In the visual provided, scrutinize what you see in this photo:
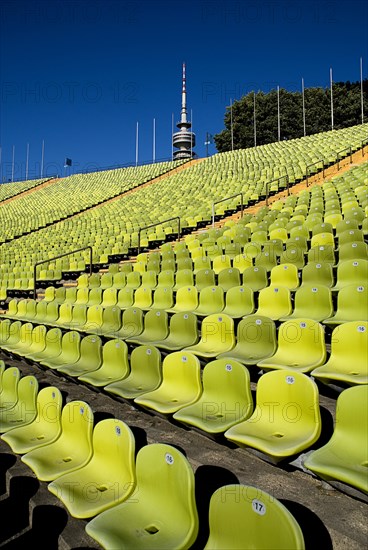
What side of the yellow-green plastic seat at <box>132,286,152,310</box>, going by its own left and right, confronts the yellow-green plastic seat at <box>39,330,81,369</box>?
front

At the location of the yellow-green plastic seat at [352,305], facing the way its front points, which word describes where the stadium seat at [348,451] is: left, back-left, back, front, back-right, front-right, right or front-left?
front-left

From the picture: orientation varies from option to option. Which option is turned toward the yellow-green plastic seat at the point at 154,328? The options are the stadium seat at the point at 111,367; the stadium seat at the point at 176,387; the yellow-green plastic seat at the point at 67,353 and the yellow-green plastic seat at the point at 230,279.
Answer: the yellow-green plastic seat at the point at 230,279

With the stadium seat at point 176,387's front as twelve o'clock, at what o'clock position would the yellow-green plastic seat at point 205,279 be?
The yellow-green plastic seat is roughly at 5 o'clock from the stadium seat.

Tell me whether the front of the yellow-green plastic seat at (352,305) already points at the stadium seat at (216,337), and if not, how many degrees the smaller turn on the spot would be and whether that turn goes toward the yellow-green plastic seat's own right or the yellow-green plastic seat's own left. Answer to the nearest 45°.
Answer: approximately 45° to the yellow-green plastic seat's own right

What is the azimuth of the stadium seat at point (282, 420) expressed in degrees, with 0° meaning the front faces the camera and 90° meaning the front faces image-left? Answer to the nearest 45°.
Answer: approximately 45°

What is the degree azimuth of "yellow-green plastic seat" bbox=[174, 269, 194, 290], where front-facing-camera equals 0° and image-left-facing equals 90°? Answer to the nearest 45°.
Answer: approximately 45°

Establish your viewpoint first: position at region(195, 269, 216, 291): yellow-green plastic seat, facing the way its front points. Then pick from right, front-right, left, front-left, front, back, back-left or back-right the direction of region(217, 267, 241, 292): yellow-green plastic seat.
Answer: left

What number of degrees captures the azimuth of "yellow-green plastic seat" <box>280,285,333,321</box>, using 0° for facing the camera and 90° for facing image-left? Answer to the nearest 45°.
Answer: approximately 45°

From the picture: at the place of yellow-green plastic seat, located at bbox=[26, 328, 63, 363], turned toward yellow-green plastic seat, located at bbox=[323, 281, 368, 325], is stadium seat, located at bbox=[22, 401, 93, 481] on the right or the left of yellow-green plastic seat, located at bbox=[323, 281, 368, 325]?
right
